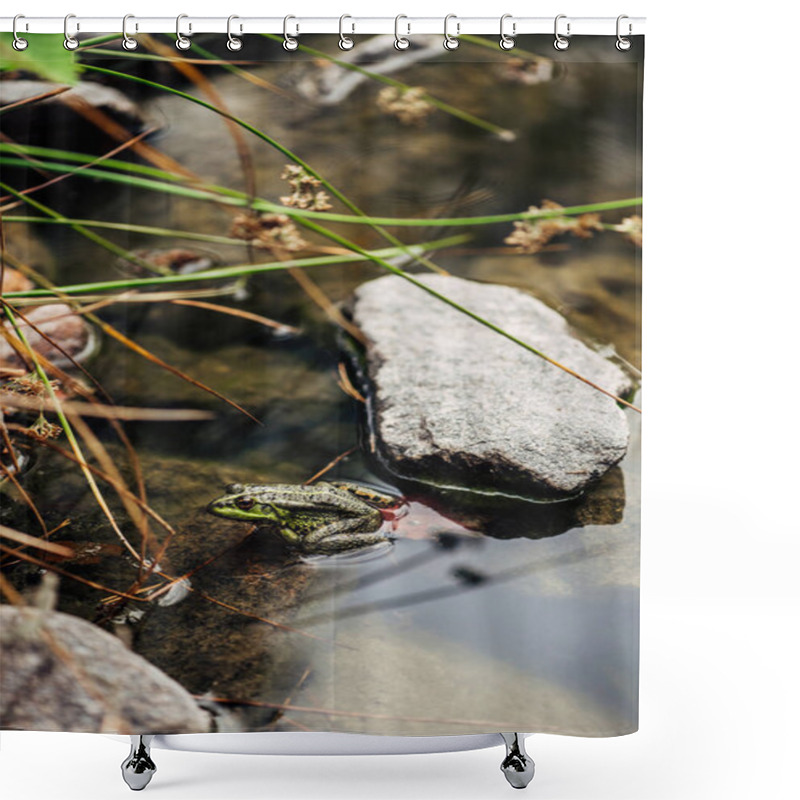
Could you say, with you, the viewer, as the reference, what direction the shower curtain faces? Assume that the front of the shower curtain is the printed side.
facing the viewer
